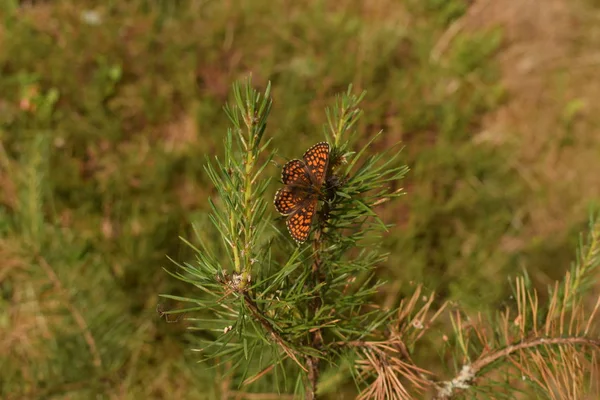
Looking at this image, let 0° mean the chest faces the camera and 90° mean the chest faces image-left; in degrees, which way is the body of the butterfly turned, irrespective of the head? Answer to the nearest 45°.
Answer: approximately 270°
